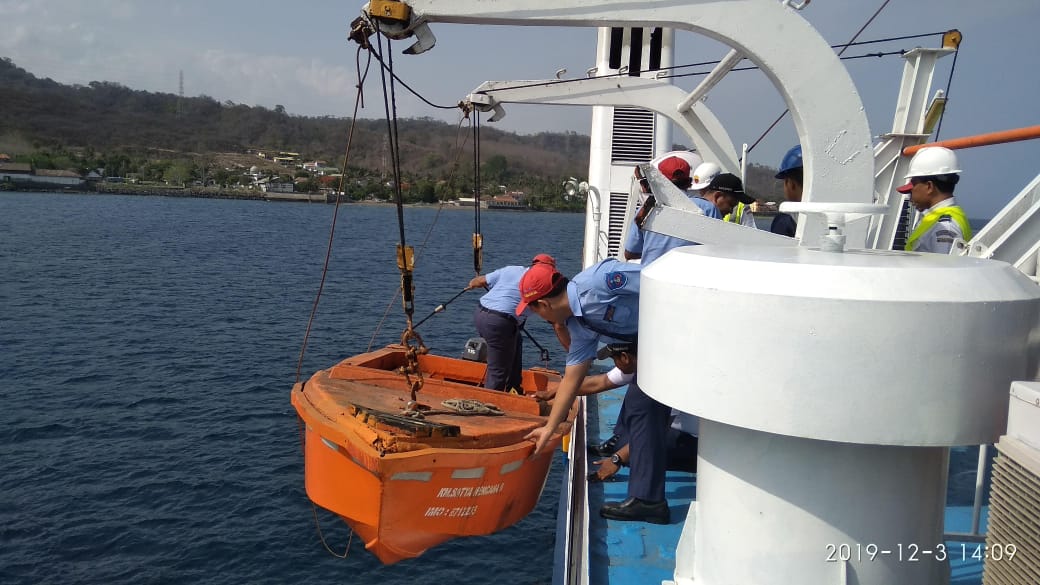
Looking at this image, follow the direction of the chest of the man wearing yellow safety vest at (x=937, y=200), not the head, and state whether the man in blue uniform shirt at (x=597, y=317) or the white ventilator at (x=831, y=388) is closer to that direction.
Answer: the man in blue uniform shirt

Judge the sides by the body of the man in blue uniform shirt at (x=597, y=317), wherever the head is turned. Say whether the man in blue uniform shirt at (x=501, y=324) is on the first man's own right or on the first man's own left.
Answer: on the first man's own right

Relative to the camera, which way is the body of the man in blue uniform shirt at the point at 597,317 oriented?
to the viewer's left

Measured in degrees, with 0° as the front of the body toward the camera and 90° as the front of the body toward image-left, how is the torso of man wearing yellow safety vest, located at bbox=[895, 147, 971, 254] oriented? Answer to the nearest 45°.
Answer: approximately 90°

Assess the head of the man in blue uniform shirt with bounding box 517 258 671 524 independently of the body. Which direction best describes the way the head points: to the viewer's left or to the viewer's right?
to the viewer's left

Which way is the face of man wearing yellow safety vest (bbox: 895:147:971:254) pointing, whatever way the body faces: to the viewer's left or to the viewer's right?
to the viewer's left

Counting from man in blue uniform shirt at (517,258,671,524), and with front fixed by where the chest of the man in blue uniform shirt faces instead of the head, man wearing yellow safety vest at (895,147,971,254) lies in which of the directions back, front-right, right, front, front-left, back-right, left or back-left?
back
